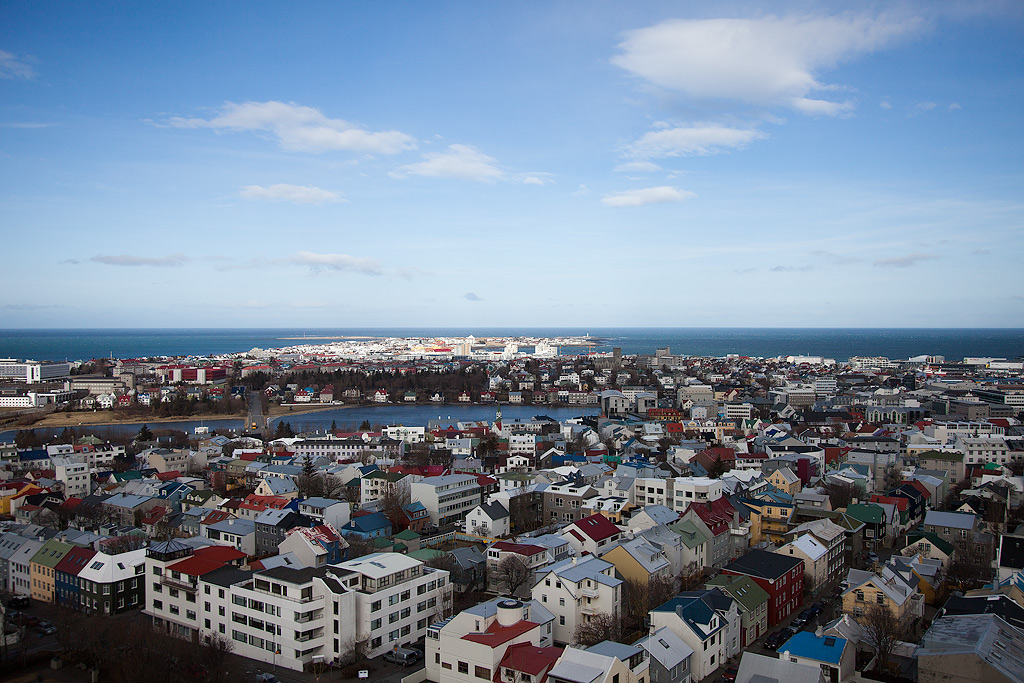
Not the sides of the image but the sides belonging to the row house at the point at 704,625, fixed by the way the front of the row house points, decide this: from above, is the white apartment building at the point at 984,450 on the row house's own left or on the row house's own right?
on the row house's own left

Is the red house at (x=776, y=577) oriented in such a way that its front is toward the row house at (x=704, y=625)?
no

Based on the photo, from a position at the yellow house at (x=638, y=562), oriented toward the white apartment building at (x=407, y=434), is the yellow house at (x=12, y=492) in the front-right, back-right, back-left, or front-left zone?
front-left

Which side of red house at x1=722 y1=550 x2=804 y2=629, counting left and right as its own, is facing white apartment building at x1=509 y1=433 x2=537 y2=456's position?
back

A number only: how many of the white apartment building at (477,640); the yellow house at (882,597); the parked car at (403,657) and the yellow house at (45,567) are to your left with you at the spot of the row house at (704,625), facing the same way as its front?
1

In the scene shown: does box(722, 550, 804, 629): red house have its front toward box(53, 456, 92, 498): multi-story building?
no

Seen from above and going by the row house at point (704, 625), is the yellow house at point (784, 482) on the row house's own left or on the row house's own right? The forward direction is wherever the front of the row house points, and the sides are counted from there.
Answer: on the row house's own left

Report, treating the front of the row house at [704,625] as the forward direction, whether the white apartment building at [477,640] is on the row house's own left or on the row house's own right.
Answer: on the row house's own right

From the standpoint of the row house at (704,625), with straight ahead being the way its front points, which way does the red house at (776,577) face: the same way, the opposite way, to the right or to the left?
the same way

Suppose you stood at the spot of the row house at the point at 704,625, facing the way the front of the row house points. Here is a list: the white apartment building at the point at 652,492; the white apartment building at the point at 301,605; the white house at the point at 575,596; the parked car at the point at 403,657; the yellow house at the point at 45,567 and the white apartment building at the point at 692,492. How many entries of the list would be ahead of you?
0

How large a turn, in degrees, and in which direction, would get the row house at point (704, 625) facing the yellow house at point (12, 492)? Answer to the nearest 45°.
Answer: approximately 135° to its right

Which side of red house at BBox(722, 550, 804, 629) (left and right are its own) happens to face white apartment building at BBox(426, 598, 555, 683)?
right

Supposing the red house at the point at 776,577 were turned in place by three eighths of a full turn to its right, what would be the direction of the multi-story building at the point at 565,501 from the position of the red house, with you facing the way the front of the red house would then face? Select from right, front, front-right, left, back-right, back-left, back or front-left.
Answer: front-right

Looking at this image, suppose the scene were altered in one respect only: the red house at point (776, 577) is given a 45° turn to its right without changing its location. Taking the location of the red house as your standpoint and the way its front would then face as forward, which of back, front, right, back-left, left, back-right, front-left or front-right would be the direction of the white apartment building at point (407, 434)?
back-right

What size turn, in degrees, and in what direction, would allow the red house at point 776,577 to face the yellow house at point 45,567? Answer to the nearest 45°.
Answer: approximately 135° to its right

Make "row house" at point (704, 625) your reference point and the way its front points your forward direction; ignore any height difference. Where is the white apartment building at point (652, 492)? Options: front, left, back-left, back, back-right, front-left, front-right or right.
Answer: back-left

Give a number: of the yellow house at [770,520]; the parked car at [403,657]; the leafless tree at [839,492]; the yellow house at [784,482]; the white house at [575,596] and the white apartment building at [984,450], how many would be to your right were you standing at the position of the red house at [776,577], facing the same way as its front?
2

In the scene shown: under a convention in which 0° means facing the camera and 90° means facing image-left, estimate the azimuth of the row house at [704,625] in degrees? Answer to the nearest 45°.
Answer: approximately 315°

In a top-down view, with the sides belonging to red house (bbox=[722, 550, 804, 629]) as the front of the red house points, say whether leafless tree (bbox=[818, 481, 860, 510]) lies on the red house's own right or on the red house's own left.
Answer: on the red house's own left
